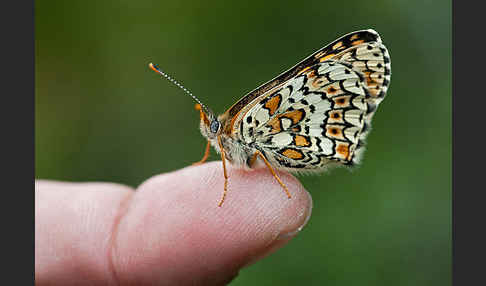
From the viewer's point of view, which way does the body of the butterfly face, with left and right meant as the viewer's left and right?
facing to the left of the viewer
